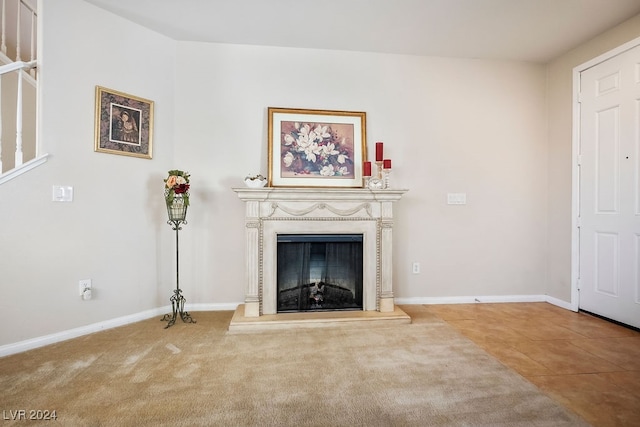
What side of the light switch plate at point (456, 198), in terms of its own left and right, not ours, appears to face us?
front

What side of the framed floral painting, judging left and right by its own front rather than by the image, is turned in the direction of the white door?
left

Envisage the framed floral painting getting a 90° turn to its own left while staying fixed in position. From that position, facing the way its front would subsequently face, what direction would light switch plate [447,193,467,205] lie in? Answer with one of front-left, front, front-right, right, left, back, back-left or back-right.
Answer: front

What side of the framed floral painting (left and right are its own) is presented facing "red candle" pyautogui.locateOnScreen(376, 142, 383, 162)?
left

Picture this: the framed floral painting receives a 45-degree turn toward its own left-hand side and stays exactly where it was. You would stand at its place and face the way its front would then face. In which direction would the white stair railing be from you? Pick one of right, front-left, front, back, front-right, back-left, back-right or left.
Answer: back-right

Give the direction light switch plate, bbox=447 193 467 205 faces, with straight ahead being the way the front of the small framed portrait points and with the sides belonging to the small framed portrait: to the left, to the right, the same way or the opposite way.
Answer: to the right

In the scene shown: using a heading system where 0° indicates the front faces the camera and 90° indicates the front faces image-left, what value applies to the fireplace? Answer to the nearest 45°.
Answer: approximately 0°

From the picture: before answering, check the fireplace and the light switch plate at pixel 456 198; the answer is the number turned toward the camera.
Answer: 2

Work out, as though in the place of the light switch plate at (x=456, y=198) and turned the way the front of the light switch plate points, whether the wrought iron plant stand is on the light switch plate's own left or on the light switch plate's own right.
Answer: on the light switch plate's own right

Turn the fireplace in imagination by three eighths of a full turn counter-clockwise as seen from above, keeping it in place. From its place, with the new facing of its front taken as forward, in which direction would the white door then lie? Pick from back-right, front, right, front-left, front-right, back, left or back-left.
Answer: front-right

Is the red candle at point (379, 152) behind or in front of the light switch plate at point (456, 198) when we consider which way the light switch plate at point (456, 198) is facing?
in front

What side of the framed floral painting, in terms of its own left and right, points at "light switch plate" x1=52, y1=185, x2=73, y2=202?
right

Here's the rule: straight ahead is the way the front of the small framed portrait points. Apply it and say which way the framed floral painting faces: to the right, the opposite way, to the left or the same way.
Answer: to the right

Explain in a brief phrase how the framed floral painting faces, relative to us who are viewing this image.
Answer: facing the viewer
